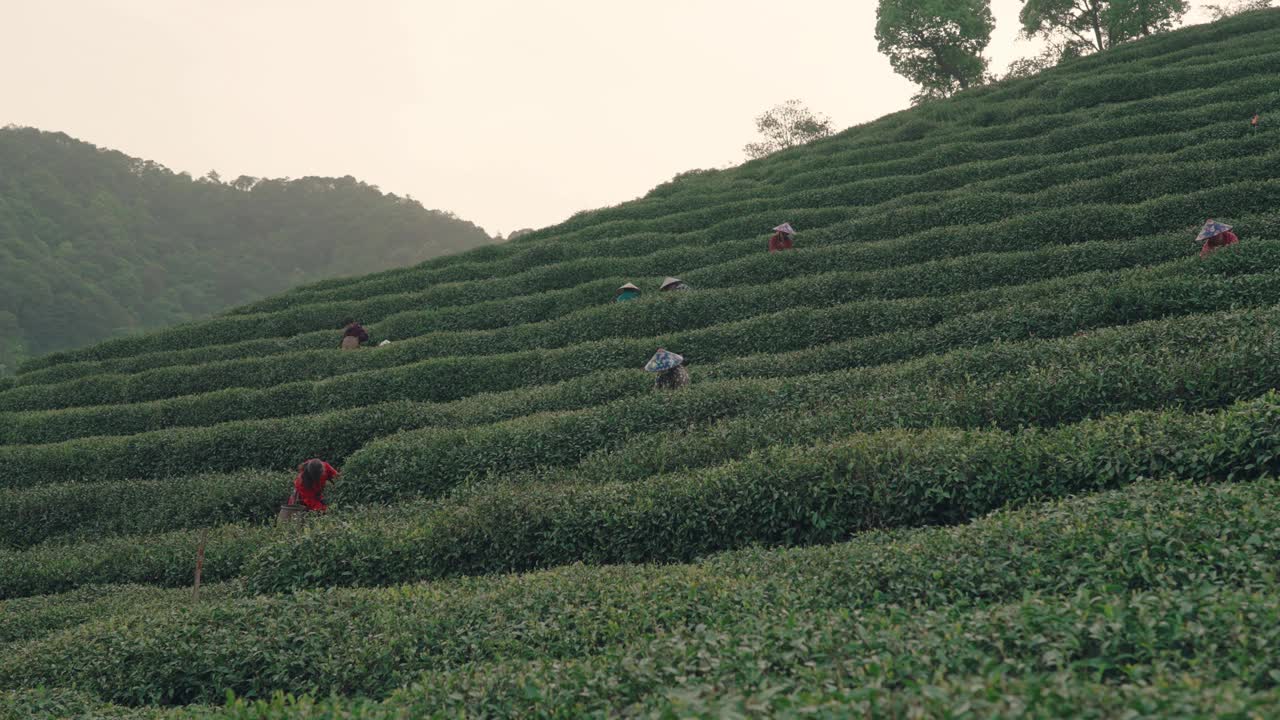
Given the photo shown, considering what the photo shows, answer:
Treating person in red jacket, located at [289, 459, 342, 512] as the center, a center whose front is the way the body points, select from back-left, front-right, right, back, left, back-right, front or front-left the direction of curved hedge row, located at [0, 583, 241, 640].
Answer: back

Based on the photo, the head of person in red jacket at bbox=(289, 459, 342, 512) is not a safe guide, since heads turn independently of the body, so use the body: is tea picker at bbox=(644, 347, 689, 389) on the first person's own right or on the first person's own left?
on the first person's own right

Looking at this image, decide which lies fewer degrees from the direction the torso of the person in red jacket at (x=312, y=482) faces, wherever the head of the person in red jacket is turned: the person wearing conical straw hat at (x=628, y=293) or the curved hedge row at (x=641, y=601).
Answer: the person wearing conical straw hat

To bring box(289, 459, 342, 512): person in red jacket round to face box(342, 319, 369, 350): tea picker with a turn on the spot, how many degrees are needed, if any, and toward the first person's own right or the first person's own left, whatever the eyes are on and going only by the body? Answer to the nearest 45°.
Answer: approximately 45° to the first person's own left

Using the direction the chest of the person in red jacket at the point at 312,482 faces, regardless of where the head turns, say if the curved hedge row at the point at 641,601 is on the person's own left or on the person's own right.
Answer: on the person's own right

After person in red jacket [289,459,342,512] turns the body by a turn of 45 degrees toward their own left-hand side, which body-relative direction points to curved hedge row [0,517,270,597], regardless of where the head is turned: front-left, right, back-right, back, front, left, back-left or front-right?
left

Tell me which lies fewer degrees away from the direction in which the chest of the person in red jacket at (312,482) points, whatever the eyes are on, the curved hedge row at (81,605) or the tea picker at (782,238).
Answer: the tea picker

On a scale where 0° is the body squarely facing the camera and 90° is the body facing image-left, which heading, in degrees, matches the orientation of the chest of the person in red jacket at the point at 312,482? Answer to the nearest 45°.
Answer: approximately 225°
